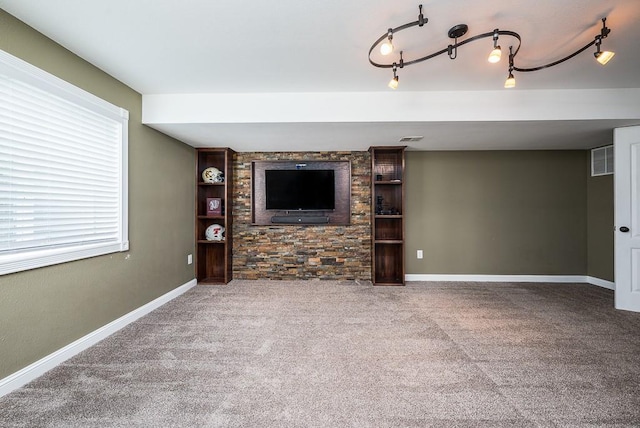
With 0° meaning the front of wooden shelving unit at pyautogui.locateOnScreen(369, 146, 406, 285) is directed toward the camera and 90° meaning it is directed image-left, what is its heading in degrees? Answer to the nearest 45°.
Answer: approximately 0°

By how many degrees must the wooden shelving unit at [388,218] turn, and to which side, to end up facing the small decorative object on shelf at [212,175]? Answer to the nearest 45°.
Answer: approximately 90° to its right

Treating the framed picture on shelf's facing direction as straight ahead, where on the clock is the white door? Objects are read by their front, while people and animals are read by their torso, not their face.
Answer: The white door is roughly at 10 o'clock from the framed picture on shelf.

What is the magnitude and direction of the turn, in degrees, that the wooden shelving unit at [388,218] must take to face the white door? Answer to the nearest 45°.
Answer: approximately 90° to its left

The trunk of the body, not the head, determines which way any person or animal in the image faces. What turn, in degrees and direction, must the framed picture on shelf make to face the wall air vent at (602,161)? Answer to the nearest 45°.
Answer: approximately 45° to its left

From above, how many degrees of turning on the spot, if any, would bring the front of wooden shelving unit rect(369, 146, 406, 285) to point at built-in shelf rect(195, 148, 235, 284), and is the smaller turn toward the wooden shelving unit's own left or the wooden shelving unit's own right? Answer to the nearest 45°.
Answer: approximately 90° to the wooden shelving unit's own right

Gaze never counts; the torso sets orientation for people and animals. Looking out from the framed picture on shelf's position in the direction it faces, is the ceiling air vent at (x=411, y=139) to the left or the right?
on its left

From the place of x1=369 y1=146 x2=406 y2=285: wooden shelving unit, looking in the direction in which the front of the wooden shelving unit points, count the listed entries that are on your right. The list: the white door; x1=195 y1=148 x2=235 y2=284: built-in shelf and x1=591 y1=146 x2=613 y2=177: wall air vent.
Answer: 1

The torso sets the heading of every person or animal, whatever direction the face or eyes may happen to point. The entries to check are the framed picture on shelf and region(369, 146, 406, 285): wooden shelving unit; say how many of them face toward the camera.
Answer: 2

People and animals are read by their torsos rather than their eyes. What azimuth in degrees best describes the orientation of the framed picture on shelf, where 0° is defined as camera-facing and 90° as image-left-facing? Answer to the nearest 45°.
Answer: approximately 0°
